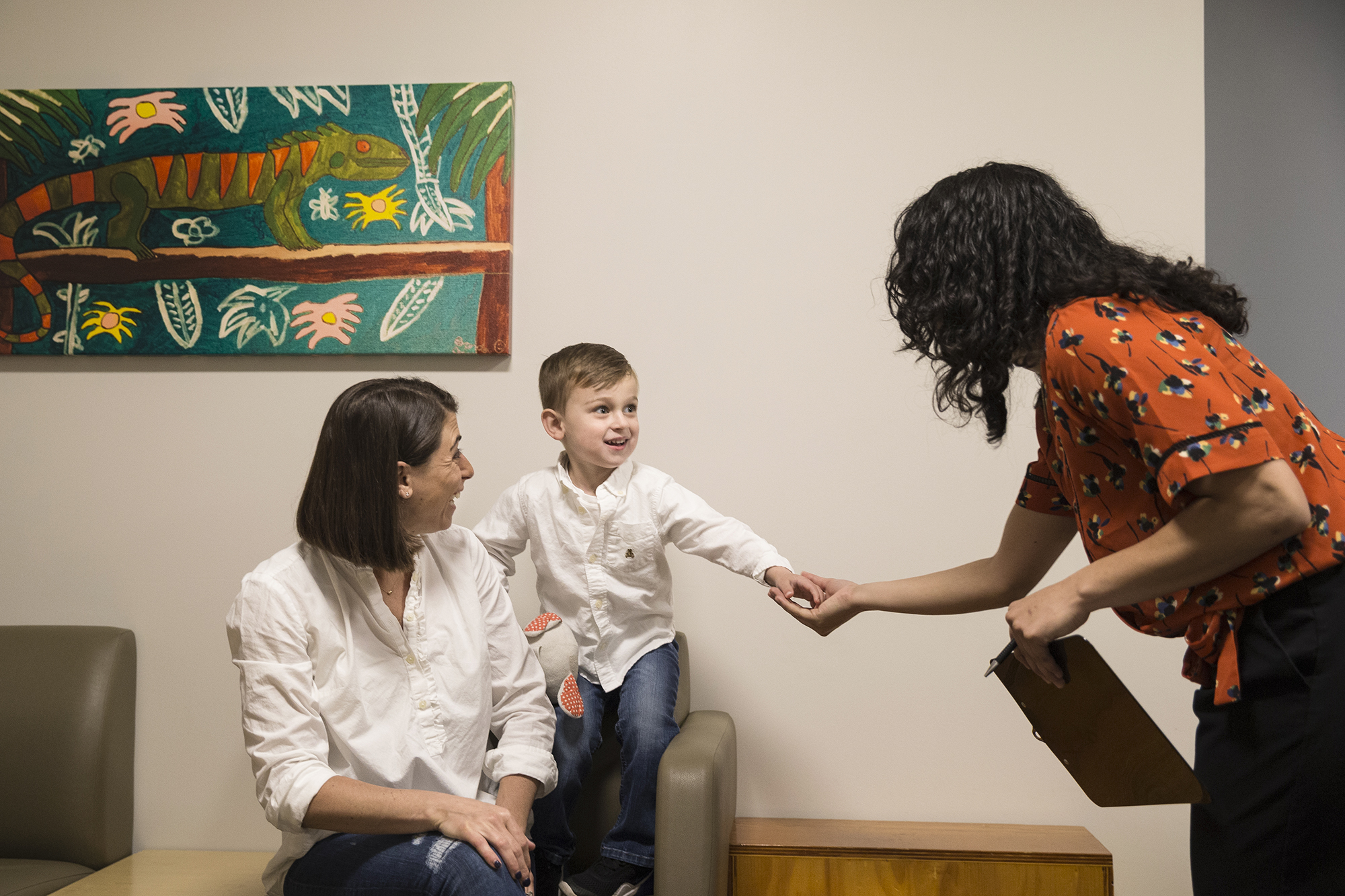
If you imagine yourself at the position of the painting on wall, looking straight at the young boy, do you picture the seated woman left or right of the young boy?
right

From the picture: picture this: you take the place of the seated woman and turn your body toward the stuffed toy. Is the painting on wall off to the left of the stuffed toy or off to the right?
left

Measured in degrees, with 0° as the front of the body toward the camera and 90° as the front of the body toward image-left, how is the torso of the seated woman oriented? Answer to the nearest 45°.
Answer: approximately 315°

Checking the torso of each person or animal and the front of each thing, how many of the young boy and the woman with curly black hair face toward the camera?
1

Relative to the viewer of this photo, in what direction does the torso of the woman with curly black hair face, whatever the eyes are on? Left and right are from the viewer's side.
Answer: facing to the left of the viewer

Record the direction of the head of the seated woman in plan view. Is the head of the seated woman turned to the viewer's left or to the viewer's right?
to the viewer's right

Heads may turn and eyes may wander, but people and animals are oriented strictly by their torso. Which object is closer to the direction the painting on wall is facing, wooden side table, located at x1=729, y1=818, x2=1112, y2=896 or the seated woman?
the seated woman

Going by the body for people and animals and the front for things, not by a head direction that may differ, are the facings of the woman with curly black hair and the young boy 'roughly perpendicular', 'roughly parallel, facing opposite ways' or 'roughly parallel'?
roughly perpendicular
